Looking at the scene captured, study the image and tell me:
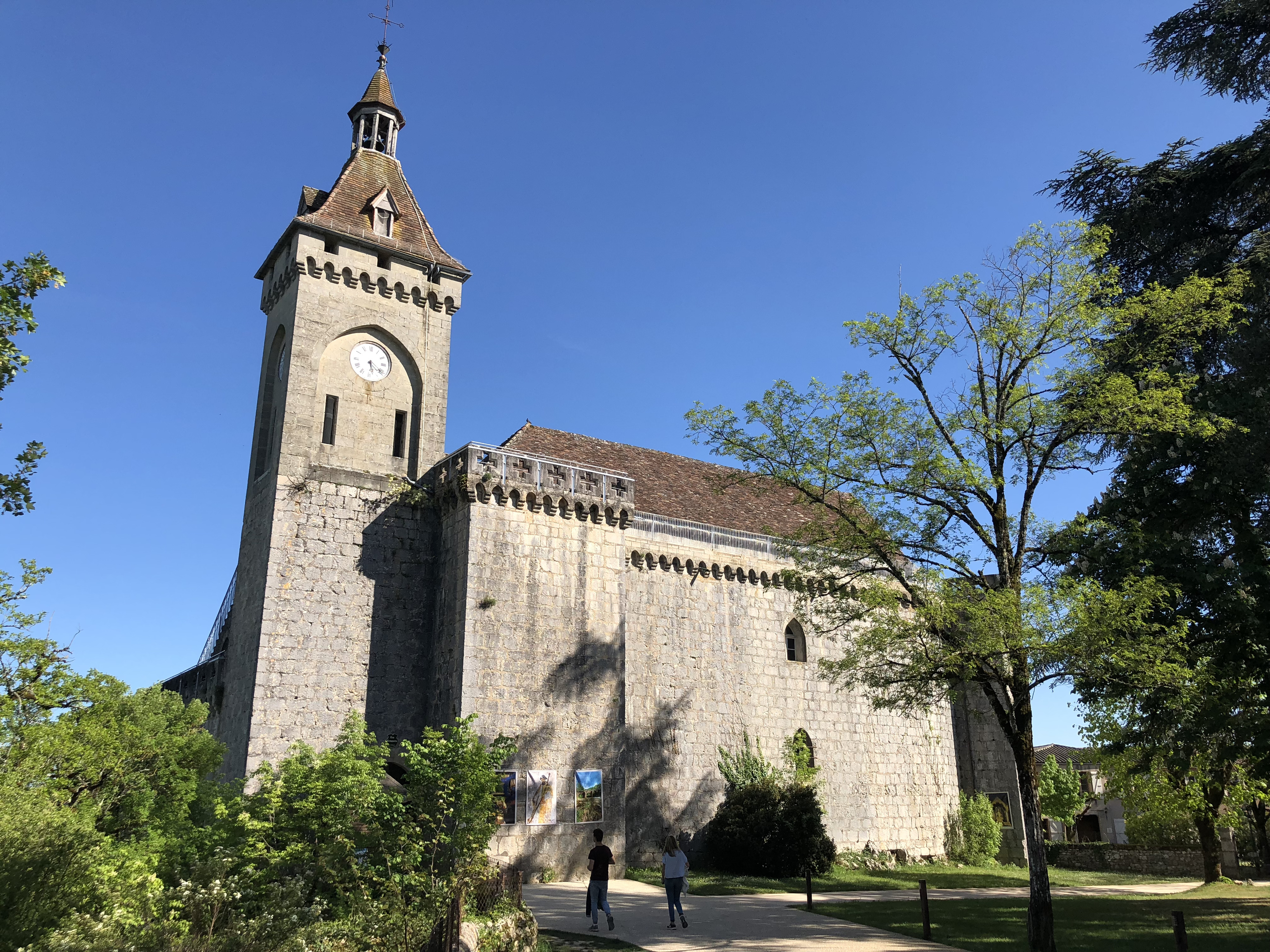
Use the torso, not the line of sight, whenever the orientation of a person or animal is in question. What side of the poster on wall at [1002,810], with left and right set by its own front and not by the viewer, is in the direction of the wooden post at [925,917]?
front

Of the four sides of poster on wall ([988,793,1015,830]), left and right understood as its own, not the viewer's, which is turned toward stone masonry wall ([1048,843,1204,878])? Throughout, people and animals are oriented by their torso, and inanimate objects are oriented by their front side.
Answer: left

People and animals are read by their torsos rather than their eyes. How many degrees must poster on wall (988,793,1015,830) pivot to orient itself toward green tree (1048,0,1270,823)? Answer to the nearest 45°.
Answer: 0° — it already faces it

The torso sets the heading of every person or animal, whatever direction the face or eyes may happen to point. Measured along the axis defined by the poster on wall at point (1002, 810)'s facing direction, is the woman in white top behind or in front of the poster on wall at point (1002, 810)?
in front

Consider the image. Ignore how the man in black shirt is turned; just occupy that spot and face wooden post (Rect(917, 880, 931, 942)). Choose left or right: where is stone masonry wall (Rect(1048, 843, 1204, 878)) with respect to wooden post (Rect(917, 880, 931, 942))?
left

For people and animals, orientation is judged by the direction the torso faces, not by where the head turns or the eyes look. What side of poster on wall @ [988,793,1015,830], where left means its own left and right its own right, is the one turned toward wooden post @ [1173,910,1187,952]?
front

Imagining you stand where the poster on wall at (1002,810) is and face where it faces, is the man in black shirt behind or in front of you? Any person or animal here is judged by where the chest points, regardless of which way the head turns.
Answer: in front

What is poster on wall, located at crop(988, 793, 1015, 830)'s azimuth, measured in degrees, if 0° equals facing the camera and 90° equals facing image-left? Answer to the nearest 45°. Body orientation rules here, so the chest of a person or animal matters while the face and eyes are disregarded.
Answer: approximately 0°
